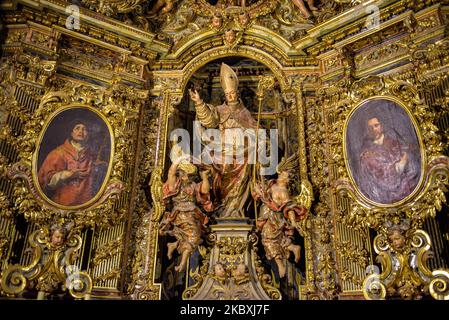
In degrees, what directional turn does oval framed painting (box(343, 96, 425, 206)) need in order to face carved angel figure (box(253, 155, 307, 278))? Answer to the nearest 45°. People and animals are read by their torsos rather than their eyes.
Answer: approximately 45° to its right

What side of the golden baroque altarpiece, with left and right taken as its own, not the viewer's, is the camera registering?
front

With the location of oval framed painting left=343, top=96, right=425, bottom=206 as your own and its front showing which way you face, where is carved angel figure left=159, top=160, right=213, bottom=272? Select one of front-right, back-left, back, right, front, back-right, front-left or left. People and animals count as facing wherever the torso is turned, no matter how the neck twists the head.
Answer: front-right

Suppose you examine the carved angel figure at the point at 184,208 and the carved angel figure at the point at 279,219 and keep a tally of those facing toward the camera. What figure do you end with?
2

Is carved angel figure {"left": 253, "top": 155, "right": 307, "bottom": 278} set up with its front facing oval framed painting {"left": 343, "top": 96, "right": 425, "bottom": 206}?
no

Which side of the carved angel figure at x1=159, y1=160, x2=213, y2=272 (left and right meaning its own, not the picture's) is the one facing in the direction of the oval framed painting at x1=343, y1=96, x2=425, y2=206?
left

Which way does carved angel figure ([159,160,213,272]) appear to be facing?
toward the camera

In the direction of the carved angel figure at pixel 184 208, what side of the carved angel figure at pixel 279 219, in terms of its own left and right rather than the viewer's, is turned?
right

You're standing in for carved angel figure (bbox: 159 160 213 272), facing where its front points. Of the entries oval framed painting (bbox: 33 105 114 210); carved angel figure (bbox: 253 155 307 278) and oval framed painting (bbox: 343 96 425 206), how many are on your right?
1

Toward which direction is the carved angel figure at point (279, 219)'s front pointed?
toward the camera

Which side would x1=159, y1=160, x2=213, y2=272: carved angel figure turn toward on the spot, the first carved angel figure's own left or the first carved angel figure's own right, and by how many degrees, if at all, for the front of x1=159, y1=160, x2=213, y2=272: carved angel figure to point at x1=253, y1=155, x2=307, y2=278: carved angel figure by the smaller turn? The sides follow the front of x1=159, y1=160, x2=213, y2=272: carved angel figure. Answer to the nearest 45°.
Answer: approximately 90° to the first carved angel figure's own left

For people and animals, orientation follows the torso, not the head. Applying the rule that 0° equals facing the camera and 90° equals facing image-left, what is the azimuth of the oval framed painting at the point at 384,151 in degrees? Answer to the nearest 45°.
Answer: approximately 45°
